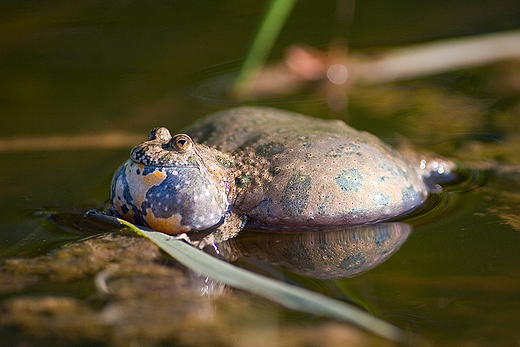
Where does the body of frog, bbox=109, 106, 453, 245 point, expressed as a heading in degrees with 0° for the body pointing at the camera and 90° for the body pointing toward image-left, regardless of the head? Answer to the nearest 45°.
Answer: approximately 45°

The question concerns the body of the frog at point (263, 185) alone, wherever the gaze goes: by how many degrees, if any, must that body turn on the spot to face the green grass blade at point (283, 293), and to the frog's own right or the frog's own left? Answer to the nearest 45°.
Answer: approximately 45° to the frog's own left

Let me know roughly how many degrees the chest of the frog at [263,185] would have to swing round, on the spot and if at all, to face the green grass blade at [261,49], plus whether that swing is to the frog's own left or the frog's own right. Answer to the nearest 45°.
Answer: approximately 135° to the frog's own right
